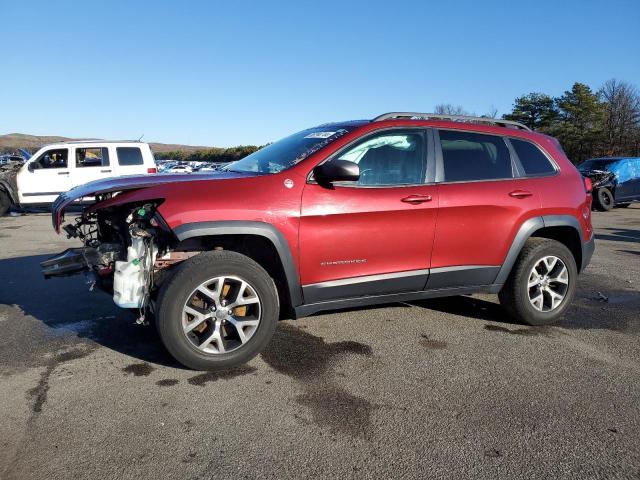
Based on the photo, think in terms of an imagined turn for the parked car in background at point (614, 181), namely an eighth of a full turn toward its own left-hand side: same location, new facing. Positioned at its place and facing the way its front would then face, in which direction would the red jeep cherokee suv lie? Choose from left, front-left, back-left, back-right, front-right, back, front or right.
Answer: front

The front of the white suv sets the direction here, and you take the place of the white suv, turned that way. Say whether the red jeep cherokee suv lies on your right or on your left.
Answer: on your left

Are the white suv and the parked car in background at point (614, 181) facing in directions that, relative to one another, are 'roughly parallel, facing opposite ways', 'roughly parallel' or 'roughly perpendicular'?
roughly parallel

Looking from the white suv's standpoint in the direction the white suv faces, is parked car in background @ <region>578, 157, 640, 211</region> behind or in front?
behind

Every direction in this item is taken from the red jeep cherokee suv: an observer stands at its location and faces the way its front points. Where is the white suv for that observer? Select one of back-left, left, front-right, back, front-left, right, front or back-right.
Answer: right

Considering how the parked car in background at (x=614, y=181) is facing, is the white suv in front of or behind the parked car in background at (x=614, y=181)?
in front

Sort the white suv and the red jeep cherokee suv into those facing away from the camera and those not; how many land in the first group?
0

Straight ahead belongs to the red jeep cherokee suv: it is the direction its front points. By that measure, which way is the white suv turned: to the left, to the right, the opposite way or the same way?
the same way

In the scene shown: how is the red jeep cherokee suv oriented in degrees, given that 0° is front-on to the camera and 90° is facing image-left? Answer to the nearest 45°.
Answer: approximately 45°

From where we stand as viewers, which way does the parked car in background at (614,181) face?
facing the viewer and to the left of the viewer

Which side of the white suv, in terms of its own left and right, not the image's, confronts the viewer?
left
